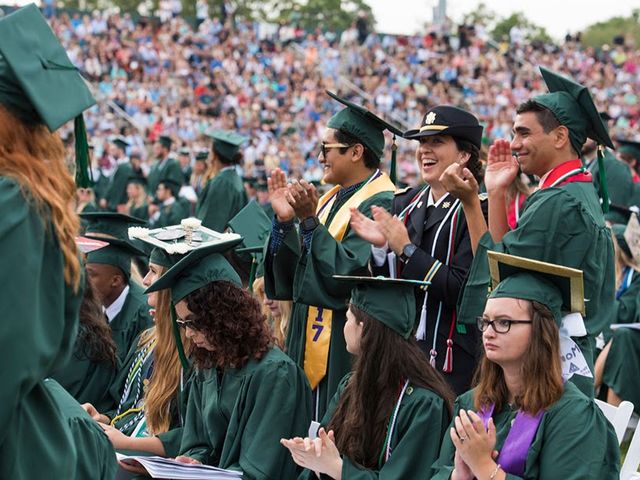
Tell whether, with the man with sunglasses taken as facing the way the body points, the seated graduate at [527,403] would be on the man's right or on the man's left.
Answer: on the man's left

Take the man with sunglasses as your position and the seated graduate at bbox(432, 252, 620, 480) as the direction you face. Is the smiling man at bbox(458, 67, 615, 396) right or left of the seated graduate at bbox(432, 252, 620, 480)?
left

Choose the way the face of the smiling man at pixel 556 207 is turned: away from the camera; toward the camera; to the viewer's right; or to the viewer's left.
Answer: to the viewer's left

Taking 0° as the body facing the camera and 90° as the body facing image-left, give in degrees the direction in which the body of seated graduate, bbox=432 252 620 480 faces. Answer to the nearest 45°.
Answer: approximately 45°

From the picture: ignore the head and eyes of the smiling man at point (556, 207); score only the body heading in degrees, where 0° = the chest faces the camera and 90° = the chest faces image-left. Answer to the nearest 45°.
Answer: approximately 90°

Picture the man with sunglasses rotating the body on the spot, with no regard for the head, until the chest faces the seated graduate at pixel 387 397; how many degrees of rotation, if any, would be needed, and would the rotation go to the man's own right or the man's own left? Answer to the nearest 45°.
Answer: approximately 45° to the man's own left

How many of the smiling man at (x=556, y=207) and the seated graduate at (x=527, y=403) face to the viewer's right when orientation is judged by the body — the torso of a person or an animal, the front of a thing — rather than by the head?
0

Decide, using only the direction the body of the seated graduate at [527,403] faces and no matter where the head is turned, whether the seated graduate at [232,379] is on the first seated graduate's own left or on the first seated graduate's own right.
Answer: on the first seated graduate's own right

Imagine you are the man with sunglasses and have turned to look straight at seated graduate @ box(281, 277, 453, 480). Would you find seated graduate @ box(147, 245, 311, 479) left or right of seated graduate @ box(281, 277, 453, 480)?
right

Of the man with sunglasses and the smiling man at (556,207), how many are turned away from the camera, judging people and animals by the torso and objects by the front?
0
